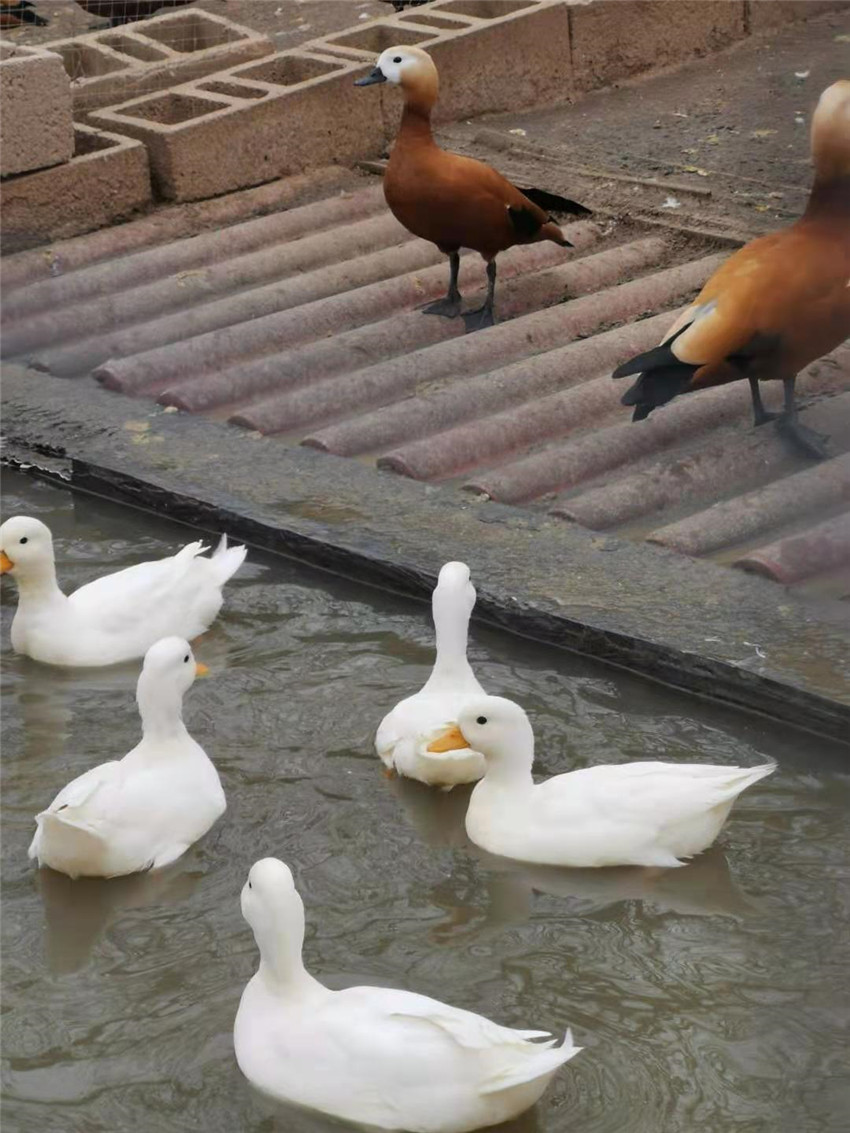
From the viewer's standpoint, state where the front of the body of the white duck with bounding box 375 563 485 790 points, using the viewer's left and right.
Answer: facing away from the viewer and to the right of the viewer

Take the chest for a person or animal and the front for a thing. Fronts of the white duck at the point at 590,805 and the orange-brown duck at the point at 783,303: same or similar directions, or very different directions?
very different directions

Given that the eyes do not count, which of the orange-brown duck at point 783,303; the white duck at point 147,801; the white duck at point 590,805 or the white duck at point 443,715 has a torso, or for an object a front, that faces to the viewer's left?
the white duck at point 590,805

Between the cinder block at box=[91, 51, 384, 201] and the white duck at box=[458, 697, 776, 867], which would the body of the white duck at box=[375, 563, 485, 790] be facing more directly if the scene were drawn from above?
the cinder block

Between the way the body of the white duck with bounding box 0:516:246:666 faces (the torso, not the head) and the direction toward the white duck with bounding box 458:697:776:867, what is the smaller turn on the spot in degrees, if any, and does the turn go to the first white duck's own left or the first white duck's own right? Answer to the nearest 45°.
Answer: approximately 135° to the first white duck's own left

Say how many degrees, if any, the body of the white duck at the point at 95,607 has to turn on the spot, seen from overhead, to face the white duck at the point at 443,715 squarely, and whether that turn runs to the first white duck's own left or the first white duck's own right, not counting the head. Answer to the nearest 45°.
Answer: approximately 135° to the first white duck's own left

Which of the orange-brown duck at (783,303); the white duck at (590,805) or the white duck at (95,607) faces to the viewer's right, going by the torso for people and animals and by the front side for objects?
the orange-brown duck

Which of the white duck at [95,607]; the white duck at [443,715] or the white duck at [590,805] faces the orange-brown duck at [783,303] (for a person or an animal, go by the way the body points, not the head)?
the white duck at [443,715]

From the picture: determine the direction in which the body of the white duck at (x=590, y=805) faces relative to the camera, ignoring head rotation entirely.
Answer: to the viewer's left

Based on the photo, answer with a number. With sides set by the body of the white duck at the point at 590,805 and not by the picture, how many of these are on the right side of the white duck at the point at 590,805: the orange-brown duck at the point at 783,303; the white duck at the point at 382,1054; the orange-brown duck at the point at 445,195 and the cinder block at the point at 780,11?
3

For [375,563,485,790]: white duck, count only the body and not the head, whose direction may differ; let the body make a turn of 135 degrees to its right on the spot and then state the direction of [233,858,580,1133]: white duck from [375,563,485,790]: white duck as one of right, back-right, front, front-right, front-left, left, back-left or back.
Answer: front

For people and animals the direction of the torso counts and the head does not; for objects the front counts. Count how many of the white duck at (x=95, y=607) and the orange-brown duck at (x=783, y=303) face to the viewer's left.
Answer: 1

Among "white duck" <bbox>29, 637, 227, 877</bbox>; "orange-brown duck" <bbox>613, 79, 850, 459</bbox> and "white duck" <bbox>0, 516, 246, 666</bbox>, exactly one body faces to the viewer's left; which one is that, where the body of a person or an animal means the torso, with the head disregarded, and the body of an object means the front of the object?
"white duck" <bbox>0, 516, 246, 666</bbox>

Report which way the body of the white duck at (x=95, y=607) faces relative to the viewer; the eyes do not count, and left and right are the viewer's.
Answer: facing to the left of the viewer

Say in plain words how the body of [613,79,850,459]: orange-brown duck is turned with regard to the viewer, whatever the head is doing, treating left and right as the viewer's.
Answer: facing to the right of the viewer
